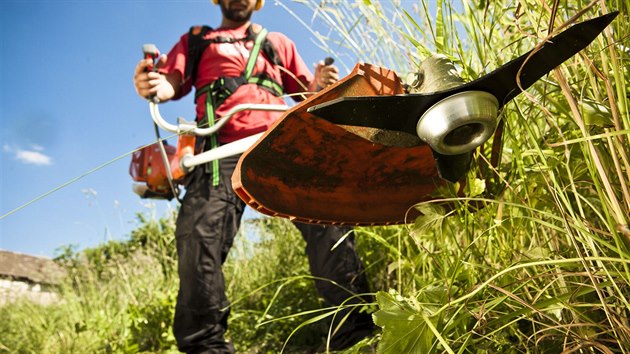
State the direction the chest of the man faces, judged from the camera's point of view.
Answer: toward the camera
